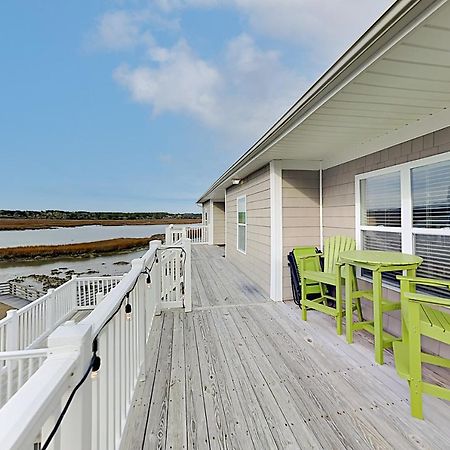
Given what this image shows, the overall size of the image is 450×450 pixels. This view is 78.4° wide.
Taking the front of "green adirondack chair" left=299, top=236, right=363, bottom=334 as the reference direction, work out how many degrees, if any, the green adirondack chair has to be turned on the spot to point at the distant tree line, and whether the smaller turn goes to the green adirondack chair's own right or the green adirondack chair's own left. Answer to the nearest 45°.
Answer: approximately 90° to the green adirondack chair's own right

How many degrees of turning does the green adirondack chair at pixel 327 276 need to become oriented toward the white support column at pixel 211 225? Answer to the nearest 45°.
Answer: approximately 90° to its right

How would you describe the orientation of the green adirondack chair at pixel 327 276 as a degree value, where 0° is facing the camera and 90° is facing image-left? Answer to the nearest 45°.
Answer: approximately 45°
